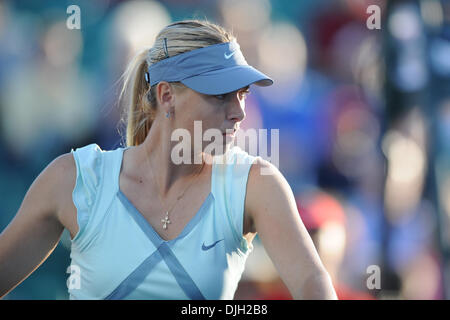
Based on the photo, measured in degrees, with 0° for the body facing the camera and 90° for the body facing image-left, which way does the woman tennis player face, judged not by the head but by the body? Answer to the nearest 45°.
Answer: approximately 0°
